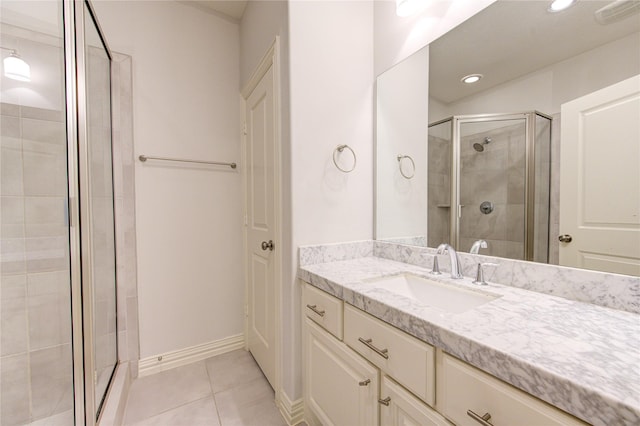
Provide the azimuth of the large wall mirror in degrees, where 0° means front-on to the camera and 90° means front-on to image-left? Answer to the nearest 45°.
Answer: approximately 45°

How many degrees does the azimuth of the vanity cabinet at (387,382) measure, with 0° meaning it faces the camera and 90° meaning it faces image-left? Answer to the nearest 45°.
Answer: approximately 45°

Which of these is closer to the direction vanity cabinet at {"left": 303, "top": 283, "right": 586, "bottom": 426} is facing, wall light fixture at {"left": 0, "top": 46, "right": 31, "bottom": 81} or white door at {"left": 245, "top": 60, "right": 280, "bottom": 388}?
the wall light fixture

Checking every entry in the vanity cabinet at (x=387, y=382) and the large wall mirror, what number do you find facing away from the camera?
0

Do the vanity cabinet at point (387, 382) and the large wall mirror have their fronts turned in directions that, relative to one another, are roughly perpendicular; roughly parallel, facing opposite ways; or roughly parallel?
roughly parallel

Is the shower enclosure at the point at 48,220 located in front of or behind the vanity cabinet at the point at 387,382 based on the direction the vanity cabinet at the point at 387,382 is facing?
in front

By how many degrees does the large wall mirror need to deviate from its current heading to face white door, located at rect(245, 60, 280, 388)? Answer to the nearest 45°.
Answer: approximately 45° to its right
